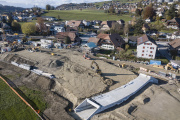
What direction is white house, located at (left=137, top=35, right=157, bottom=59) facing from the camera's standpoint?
toward the camera

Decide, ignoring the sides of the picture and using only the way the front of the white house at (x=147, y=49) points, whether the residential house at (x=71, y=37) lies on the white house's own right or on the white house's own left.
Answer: on the white house's own right

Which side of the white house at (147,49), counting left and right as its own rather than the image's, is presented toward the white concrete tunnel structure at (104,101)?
front

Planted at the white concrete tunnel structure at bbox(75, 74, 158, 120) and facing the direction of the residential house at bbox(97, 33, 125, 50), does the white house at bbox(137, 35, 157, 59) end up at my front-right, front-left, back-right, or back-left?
front-right

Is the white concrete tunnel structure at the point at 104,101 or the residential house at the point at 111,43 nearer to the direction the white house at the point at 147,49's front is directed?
the white concrete tunnel structure

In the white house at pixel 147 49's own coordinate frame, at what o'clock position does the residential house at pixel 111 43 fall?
The residential house is roughly at 4 o'clock from the white house.
